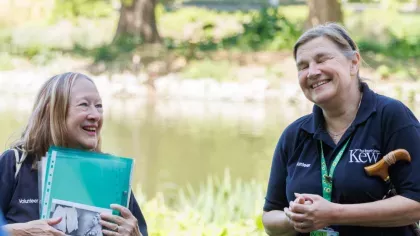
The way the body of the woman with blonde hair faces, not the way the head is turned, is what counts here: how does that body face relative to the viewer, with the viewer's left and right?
facing the viewer and to the right of the viewer

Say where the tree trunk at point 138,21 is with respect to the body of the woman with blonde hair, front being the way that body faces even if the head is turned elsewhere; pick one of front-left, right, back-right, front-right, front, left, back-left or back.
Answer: back-left

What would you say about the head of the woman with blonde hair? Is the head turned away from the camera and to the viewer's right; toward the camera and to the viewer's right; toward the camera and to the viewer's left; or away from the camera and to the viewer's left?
toward the camera and to the viewer's right
